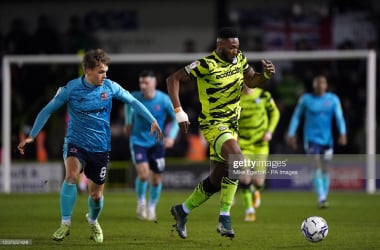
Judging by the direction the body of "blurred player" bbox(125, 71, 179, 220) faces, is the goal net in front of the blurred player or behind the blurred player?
behind

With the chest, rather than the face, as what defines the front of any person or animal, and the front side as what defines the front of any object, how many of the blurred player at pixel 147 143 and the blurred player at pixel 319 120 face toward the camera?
2

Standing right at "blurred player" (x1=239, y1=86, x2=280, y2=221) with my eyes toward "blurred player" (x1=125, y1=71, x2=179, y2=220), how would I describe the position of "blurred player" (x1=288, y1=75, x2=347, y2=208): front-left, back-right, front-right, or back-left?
back-right

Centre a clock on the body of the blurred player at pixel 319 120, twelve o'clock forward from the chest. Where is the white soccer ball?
The white soccer ball is roughly at 12 o'clock from the blurred player.

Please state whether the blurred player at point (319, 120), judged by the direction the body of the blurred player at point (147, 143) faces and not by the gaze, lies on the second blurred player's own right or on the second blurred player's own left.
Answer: on the second blurred player's own left

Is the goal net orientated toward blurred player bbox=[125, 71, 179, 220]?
yes

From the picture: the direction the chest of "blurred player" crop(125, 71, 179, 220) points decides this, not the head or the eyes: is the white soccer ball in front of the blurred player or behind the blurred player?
in front

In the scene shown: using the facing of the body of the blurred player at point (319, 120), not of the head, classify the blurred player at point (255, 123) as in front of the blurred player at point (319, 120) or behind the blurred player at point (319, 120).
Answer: in front
